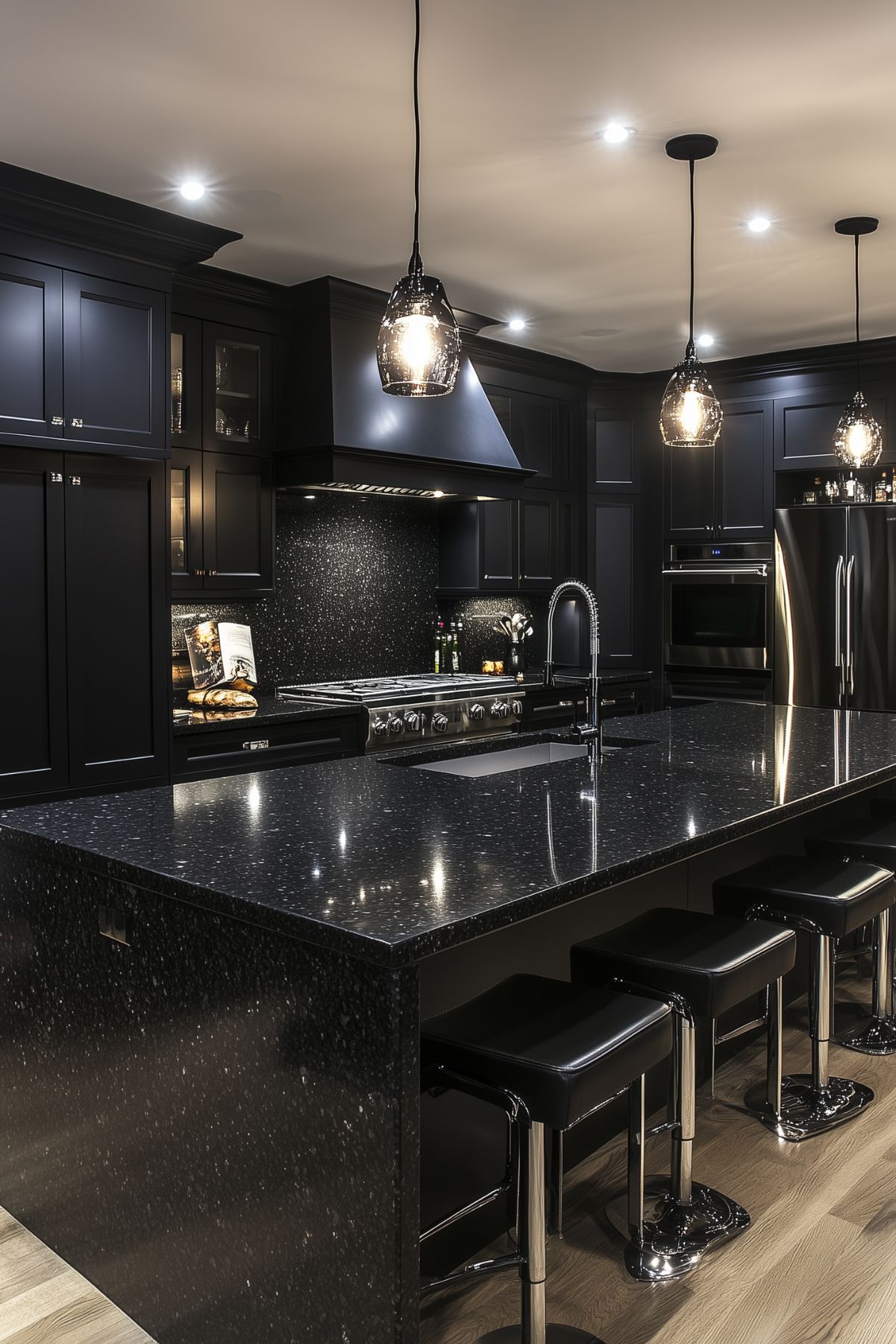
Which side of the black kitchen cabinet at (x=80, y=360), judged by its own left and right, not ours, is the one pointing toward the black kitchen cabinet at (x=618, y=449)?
left

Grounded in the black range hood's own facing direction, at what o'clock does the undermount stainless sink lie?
The undermount stainless sink is roughly at 1 o'clock from the black range hood.

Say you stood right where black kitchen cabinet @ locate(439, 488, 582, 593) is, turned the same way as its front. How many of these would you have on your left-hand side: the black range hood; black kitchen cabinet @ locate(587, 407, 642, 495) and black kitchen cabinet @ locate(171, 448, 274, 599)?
1
